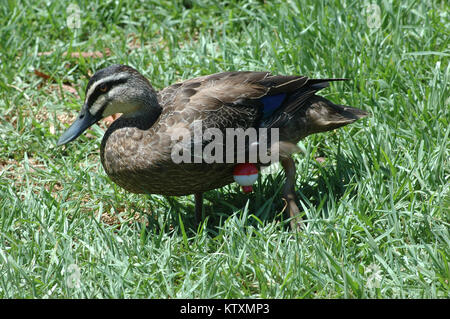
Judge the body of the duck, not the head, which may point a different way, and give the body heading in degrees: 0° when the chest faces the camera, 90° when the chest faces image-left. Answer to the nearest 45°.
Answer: approximately 90°
